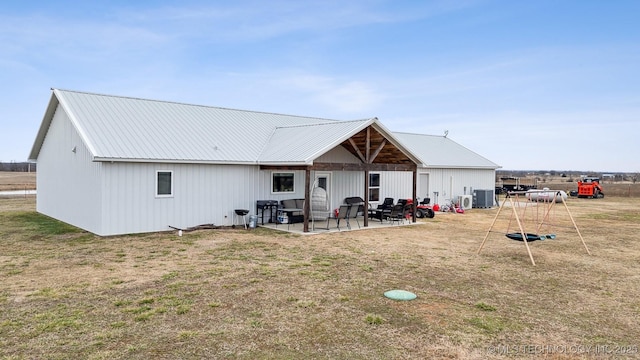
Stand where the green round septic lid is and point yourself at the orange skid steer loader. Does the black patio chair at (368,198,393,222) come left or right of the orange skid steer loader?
left

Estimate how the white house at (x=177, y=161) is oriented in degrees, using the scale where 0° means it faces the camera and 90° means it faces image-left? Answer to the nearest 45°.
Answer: approximately 315°

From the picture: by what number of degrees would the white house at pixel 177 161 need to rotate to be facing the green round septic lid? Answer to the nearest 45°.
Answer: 0° — it already faces it

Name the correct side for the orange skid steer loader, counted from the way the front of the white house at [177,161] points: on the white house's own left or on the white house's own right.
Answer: on the white house's own left
